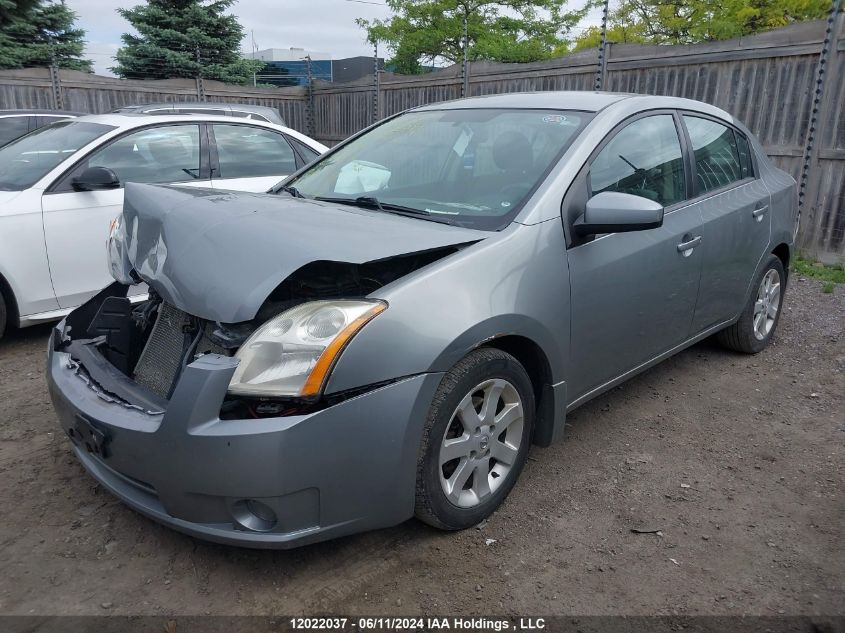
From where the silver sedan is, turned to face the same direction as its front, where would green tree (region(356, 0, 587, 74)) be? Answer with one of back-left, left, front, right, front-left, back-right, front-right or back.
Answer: back-right

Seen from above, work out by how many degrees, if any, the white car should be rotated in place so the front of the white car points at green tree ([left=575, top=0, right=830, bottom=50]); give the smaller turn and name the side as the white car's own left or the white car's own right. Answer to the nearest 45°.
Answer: approximately 180°

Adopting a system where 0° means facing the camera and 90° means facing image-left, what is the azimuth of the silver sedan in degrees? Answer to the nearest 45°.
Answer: approximately 45°

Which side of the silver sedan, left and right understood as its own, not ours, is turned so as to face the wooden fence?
back

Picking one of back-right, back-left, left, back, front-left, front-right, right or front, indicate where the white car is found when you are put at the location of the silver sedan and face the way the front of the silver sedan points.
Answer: right

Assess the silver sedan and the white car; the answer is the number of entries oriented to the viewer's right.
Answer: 0

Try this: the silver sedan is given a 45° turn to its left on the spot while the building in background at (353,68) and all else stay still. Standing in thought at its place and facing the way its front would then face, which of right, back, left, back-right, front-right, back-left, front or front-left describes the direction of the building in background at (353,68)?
back

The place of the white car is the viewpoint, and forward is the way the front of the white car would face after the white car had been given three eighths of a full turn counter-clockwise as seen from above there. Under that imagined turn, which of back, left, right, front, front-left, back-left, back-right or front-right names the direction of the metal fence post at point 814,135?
front

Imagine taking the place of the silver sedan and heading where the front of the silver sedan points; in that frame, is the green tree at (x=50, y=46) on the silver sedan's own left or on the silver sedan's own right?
on the silver sedan's own right

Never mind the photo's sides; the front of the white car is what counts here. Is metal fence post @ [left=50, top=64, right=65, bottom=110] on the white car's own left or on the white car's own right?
on the white car's own right

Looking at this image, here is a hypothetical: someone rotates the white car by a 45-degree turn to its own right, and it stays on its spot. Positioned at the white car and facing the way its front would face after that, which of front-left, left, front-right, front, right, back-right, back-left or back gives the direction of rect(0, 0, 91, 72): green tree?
right
